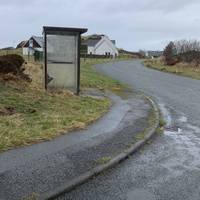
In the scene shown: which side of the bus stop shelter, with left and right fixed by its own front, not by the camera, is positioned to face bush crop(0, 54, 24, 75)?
back

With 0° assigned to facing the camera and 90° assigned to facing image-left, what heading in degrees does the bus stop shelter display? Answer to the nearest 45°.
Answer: approximately 270°
